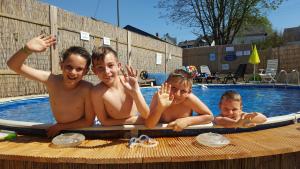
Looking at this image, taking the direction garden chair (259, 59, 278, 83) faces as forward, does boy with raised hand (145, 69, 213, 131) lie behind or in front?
in front

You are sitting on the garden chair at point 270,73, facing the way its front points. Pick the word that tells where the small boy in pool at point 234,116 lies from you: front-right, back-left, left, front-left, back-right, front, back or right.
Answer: front-left

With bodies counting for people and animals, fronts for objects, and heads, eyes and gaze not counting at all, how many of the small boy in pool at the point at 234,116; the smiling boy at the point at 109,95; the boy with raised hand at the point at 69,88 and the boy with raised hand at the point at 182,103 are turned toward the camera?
4

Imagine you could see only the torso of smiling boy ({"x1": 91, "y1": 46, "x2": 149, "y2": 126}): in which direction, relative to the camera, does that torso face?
toward the camera

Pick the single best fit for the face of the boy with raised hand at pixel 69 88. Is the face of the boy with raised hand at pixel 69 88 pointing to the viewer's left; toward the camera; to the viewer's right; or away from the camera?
toward the camera

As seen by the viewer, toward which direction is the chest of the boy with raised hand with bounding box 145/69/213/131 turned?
toward the camera

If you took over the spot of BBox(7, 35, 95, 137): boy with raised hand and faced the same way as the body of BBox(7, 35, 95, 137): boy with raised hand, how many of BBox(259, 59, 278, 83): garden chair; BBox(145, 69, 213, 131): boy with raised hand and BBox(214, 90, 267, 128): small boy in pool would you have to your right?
0

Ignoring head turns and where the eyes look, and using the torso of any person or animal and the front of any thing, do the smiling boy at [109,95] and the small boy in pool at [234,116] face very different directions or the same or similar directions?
same or similar directions

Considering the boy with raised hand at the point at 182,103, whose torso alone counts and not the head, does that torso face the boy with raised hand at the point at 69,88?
no

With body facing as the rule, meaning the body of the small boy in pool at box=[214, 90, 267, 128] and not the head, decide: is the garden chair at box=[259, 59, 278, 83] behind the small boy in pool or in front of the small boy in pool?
behind

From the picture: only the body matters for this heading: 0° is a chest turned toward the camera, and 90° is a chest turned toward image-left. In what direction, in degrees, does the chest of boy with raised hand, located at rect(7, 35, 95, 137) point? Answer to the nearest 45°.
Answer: approximately 0°

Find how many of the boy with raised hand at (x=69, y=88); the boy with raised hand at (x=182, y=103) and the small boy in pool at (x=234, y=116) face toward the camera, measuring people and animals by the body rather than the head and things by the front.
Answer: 3
